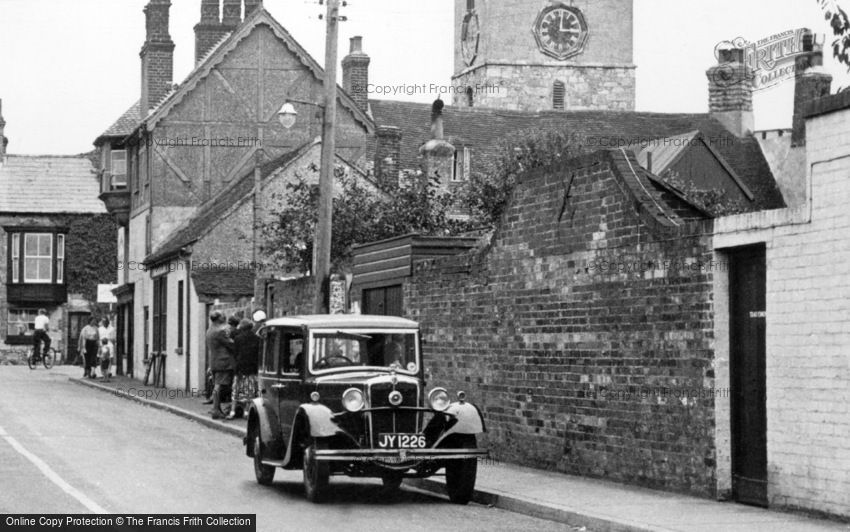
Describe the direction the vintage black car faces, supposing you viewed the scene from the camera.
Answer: facing the viewer and to the right of the viewer

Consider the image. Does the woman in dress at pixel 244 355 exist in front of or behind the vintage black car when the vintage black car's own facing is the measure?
behind

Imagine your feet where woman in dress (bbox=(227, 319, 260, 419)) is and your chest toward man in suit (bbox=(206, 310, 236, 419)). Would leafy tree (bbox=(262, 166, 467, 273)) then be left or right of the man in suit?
right

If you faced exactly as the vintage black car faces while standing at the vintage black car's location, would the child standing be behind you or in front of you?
behind

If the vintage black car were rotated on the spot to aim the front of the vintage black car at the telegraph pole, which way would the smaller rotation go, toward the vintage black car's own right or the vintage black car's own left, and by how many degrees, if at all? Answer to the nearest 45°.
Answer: approximately 135° to the vintage black car's own left
